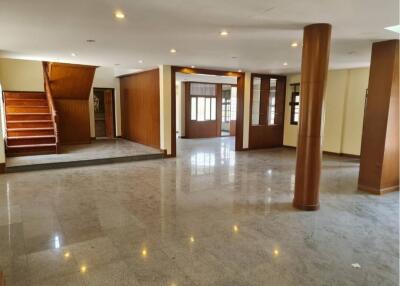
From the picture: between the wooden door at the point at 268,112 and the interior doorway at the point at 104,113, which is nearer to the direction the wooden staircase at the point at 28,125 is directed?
the wooden door

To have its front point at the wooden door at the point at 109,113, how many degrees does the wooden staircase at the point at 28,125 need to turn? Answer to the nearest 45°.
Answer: approximately 135° to its left

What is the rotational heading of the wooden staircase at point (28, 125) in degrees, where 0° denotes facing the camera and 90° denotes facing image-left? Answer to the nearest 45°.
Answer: approximately 0°

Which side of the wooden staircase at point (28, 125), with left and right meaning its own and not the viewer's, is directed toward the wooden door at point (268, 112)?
left

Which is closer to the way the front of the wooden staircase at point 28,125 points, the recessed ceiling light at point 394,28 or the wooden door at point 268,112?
the recessed ceiling light

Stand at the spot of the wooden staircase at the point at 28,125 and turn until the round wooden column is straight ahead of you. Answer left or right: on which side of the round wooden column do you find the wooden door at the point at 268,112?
left

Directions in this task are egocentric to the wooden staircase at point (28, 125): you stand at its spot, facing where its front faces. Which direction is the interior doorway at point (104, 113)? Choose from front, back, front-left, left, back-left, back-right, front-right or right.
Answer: back-left

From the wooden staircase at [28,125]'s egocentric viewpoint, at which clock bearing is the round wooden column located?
The round wooden column is roughly at 11 o'clock from the wooden staircase.

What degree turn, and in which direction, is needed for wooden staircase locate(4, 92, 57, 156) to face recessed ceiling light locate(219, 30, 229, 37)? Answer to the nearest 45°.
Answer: approximately 45° to its left

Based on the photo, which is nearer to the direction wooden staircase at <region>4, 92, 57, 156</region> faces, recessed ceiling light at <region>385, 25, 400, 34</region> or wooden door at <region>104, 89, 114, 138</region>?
the recessed ceiling light

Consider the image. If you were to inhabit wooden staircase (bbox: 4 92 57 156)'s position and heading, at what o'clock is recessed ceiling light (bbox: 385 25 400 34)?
The recessed ceiling light is roughly at 11 o'clock from the wooden staircase.
